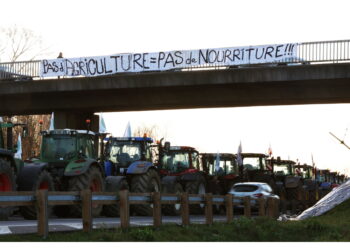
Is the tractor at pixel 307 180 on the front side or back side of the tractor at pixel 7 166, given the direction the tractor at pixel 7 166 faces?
on the back side

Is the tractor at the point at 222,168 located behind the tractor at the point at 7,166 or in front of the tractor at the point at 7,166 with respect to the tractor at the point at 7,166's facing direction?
behind

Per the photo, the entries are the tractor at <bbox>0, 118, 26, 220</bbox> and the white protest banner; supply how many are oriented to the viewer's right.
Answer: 0

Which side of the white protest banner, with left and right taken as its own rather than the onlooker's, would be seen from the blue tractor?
front

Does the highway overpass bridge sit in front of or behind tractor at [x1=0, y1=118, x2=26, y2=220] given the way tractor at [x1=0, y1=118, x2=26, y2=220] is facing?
behind

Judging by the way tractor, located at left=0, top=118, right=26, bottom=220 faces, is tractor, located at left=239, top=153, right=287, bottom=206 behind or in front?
behind

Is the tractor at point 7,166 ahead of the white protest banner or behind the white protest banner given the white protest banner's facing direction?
ahead

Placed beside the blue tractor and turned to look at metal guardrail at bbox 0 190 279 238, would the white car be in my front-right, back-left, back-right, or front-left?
back-left

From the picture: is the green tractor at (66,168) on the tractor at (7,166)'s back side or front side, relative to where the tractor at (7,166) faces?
on the back side

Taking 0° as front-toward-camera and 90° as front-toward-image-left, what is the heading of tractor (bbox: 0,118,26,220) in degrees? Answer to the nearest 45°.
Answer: approximately 45°

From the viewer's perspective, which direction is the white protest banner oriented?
toward the camera

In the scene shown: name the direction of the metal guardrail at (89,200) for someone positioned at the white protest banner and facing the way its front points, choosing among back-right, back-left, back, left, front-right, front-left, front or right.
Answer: front

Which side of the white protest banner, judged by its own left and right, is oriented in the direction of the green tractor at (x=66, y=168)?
front

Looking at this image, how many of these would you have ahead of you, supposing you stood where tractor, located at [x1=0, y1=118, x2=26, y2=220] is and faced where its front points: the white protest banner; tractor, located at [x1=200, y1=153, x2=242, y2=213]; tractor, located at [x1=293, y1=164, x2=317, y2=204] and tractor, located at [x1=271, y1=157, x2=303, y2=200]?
0
